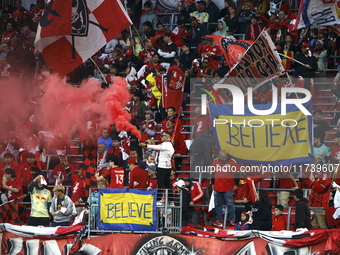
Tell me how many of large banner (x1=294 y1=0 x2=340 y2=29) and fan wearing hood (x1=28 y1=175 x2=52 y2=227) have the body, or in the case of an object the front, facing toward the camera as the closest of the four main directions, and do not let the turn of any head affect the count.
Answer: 2

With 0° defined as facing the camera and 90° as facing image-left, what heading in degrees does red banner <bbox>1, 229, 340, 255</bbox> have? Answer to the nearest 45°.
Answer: approximately 0°

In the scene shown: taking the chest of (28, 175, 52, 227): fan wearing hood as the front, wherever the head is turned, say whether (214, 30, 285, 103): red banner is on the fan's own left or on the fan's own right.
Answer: on the fan's own left

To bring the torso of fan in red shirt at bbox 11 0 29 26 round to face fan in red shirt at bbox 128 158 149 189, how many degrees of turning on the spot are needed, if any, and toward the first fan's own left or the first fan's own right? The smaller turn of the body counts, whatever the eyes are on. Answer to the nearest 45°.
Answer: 0° — they already face them

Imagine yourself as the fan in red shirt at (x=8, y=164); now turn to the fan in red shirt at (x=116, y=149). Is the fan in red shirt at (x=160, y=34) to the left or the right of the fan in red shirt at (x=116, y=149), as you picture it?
left
